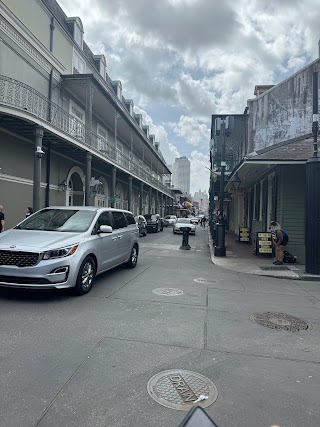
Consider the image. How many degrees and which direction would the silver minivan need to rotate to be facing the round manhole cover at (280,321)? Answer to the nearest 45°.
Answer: approximately 90° to its left

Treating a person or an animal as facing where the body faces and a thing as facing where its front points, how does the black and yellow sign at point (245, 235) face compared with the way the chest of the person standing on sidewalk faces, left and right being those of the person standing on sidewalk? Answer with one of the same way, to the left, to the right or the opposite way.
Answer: to the left

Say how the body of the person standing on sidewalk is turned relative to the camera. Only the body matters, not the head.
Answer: to the viewer's left

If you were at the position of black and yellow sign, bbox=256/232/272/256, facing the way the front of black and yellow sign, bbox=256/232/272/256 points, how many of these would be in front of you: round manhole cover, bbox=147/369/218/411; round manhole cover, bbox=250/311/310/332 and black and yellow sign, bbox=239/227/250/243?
2

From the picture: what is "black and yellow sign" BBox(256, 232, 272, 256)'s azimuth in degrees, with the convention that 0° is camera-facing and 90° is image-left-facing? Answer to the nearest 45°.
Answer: approximately 0°

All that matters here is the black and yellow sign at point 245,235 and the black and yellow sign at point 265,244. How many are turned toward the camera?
2
